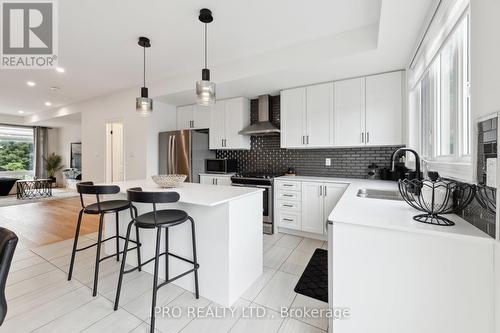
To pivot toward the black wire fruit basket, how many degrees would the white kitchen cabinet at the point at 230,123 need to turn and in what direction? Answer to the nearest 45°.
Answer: approximately 45° to its left

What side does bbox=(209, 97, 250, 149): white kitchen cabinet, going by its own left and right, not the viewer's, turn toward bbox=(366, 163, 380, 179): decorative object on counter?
left

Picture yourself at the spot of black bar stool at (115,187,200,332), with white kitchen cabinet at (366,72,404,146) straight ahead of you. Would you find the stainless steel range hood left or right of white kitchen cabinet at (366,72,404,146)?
left

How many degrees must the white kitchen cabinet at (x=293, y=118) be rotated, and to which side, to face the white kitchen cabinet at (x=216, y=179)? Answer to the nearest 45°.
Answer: approximately 90° to its right

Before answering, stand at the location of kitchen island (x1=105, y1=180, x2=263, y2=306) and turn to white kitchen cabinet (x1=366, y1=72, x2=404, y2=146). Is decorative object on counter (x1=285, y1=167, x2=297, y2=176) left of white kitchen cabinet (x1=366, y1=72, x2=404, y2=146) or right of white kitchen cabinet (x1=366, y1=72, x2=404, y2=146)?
left

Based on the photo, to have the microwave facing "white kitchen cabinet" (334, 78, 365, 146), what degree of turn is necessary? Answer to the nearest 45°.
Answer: approximately 90° to its left

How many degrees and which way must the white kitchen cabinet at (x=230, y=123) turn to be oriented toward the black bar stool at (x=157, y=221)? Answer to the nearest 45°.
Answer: approximately 45° to its left

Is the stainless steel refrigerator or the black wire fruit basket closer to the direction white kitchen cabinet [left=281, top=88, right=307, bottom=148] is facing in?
the black wire fruit basket

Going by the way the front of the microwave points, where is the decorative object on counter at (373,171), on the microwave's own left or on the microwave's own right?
on the microwave's own left

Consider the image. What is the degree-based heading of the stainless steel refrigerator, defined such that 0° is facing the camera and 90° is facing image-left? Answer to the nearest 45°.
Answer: approximately 45°

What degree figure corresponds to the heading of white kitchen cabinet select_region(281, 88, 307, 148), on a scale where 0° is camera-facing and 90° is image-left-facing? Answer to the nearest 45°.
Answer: approximately 0°

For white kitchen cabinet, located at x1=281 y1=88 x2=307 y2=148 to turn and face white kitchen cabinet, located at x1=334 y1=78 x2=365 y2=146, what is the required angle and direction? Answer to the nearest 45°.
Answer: approximately 90° to its left

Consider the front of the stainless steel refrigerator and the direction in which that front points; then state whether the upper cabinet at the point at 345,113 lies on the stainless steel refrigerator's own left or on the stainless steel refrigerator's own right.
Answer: on the stainless steel refrigerator's own left

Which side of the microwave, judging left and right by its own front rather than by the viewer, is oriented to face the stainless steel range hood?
left

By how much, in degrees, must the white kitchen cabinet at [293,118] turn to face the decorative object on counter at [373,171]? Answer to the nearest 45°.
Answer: approximately 90° to its left
